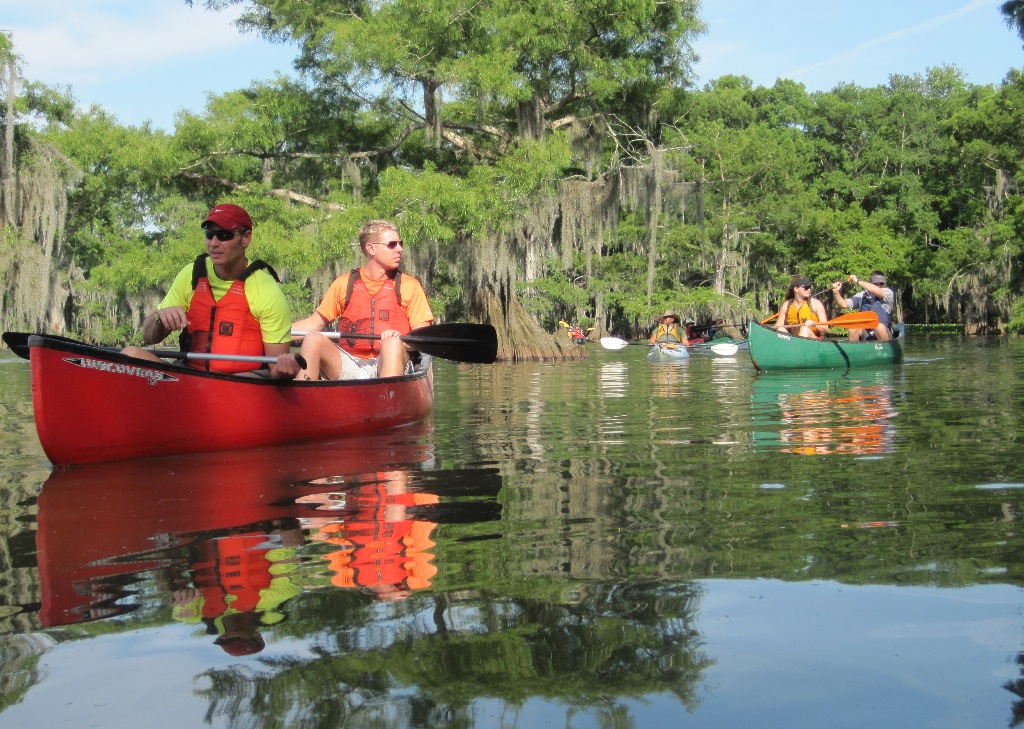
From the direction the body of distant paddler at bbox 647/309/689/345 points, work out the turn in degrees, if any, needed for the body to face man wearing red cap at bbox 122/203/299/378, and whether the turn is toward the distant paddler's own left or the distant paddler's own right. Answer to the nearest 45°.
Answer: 0° — they already face them

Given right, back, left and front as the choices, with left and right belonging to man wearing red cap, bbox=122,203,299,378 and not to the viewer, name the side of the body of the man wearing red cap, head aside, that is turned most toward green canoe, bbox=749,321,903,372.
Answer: back

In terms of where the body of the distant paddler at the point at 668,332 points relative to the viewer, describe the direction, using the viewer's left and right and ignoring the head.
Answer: facing the viewer

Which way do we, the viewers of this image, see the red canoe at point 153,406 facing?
facing the viewer and to the left of the viewer

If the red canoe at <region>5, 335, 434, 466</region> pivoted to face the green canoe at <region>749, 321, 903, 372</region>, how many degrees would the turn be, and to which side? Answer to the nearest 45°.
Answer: approximately 180°

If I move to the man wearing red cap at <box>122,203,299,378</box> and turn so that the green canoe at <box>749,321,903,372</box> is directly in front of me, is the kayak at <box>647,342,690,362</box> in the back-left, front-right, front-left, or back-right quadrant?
front-left

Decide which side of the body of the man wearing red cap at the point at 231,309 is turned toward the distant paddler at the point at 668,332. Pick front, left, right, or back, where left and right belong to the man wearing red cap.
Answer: back

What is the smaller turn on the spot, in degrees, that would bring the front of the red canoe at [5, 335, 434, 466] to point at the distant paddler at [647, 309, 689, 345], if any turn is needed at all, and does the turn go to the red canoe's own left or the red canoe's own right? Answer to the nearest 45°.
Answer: approximately 180°

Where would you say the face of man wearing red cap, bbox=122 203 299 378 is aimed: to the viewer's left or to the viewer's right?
to the viewer's left

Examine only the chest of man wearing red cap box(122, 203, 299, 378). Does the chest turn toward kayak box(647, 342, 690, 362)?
no

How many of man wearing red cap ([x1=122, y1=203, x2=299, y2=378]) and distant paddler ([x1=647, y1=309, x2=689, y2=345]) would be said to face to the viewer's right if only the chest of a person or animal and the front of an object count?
0

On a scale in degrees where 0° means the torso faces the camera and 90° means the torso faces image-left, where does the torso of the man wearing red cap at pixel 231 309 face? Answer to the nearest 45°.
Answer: approximately 45°
